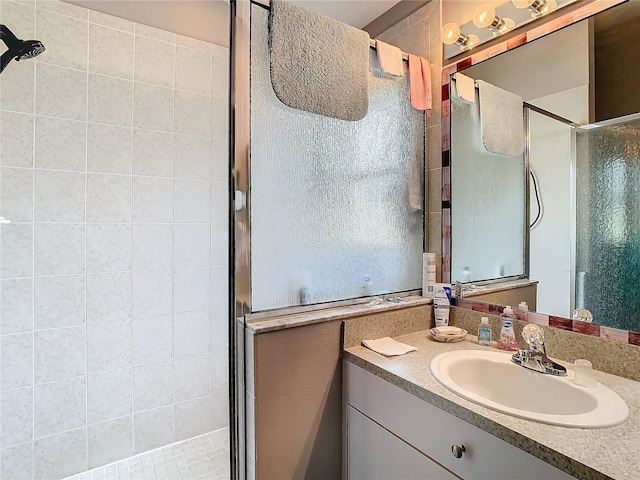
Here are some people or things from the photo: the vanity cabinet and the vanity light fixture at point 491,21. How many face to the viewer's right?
0

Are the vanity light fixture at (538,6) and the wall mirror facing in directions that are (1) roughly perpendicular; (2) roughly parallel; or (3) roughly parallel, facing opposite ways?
roughly parallel

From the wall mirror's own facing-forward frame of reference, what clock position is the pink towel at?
The pink towel is roughly at 2 o'clock from the wall mirror.

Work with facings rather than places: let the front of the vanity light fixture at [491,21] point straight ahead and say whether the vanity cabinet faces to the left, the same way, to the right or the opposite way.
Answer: the same way

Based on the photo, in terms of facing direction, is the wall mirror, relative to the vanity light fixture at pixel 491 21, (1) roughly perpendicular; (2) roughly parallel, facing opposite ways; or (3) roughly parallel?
roughly parallel

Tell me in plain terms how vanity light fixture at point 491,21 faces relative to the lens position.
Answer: facing the viewer and to the left of the viewer

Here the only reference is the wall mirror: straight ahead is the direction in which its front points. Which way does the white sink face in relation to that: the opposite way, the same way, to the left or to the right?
the same way

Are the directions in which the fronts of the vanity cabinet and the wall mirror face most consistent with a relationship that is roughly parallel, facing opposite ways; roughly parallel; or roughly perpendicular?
roughly parallel

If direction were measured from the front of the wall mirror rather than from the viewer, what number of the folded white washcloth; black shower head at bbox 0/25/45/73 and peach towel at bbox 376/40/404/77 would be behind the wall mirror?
0

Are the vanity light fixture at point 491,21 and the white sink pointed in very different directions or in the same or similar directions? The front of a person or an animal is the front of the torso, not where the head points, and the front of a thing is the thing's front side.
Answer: same or similar directions
